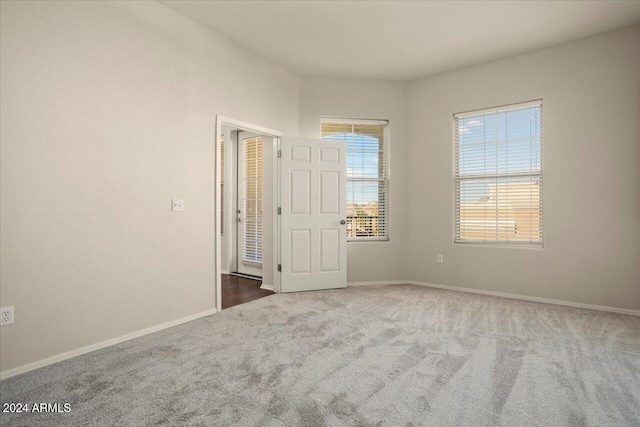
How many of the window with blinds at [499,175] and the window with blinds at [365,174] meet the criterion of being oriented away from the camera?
0

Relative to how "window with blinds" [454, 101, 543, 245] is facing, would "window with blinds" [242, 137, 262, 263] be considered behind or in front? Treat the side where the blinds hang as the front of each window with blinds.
in front

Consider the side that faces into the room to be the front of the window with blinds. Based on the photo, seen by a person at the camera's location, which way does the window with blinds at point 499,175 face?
facing the viewer and to the left of the viewer

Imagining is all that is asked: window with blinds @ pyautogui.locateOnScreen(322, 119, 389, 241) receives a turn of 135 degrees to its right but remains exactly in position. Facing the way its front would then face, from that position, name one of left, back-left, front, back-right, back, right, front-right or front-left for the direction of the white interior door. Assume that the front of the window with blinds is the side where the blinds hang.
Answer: left

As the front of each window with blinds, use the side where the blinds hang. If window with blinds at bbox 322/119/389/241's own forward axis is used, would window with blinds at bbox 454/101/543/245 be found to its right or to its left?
on its left

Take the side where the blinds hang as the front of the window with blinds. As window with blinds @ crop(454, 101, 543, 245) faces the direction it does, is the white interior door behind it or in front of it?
in front

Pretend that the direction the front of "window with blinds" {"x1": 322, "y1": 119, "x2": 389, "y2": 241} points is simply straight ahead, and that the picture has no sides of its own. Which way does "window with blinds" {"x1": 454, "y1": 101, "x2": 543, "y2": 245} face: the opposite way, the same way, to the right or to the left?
to the right

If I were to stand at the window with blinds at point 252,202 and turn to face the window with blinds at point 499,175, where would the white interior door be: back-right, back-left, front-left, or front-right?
front-right

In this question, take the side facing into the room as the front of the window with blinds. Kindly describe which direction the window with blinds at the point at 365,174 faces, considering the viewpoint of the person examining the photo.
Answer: facing the viewer

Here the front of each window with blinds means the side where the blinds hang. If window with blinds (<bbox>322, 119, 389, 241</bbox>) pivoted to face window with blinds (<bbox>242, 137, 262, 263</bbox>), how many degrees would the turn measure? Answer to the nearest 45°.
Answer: approximately 90° to its right
